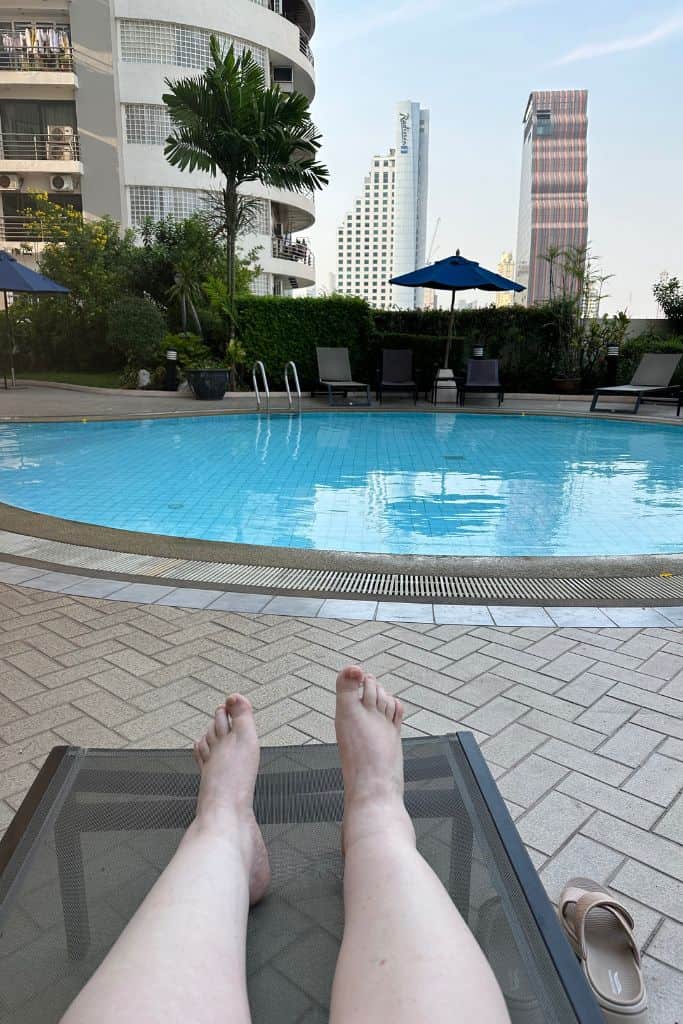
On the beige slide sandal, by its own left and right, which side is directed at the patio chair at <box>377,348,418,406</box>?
front

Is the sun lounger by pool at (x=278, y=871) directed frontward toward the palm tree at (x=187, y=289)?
yes

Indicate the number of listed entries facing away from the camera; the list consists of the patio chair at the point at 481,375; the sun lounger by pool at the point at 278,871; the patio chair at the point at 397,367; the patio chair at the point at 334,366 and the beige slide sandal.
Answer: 2

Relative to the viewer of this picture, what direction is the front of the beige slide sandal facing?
facing away from the viewer

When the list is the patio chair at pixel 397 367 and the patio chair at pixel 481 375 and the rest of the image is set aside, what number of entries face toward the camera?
2

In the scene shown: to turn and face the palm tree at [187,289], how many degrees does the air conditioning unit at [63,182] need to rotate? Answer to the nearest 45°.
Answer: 0° — it already faces it

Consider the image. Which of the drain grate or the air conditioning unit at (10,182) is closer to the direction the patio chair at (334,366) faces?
the drain grate

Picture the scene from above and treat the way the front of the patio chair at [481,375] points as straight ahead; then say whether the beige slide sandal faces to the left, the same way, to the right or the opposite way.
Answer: the opposite way

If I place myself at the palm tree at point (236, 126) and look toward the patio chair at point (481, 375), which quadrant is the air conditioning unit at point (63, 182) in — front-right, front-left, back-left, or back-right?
back-left

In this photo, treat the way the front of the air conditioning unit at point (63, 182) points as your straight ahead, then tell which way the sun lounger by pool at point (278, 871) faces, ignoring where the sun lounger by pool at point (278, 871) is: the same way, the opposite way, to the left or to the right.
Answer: the opposite way

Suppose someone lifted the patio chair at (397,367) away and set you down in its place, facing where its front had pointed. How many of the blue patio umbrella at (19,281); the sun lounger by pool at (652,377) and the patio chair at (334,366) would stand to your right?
2

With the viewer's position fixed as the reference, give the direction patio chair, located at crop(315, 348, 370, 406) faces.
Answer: facing the viewer and to the right of the viewer

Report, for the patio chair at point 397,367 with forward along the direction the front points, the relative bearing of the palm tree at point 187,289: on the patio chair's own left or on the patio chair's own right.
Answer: on the patio chair's own right

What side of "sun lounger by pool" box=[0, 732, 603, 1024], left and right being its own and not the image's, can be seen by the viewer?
back

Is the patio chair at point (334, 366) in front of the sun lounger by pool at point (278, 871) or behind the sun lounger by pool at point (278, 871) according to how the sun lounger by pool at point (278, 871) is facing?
in front

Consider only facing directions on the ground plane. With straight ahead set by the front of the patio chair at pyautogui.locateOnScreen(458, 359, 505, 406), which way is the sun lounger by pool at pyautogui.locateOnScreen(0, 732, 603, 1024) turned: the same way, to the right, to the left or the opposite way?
the opposite way

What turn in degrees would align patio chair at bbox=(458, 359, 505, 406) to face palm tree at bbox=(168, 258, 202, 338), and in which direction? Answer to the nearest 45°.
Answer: approximately 90° to its right

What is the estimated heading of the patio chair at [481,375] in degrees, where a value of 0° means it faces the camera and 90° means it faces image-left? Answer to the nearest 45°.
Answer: approximately 0°

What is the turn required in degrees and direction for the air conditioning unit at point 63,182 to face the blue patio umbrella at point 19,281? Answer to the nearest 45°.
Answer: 0° — it already faces it
